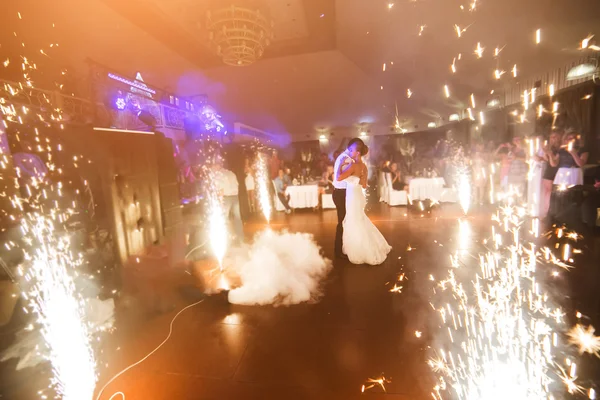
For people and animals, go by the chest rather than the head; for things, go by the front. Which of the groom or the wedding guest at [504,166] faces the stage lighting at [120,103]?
the wedding guest

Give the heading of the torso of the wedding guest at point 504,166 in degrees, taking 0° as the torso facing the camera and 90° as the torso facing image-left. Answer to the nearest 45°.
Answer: approximately 45°

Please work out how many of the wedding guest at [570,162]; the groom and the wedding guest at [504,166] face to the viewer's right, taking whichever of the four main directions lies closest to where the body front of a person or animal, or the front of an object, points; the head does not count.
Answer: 1

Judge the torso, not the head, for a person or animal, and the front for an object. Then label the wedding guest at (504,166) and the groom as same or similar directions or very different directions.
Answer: very different directions

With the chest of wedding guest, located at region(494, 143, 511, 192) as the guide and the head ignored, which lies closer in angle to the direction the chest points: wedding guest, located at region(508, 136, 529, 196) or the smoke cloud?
the smoke cloud

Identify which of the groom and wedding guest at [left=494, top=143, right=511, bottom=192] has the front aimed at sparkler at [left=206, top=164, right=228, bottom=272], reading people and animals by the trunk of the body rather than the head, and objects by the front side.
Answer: the wedding guest

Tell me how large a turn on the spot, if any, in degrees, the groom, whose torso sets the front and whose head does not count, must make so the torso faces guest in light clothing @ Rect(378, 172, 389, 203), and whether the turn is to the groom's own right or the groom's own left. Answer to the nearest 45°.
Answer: approximately 90° to the groom's own left

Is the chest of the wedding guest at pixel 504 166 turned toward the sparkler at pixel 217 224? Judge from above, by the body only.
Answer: yes

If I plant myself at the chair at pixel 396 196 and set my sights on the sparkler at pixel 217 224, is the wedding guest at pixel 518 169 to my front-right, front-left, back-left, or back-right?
back-left

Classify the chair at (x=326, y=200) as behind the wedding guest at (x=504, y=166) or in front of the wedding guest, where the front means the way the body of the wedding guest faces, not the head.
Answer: in front

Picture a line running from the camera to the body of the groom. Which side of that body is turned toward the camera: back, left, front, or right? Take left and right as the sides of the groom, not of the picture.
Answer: right

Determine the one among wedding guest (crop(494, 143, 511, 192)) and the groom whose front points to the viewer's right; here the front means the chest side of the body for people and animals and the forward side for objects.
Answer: the groom

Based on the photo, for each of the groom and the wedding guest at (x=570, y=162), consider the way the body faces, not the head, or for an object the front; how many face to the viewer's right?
1
